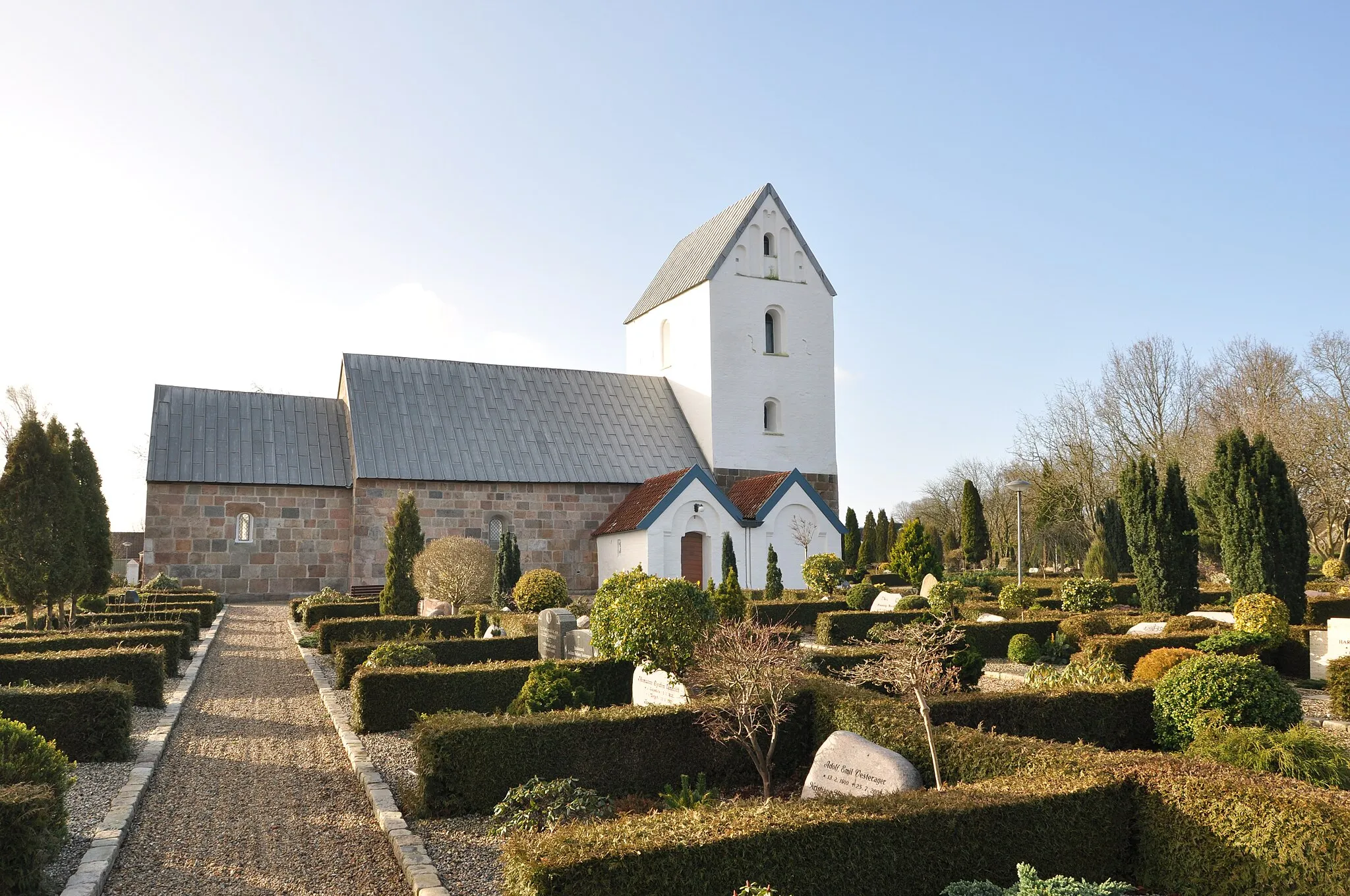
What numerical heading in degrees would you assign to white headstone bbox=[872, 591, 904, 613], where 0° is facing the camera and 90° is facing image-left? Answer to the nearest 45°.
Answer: approximately 0°

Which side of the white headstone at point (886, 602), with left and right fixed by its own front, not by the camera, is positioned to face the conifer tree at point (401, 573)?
right

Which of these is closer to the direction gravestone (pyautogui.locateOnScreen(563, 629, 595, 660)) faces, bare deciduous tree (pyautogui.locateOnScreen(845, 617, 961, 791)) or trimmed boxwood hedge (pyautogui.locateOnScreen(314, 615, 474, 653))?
the bare deciduous tree

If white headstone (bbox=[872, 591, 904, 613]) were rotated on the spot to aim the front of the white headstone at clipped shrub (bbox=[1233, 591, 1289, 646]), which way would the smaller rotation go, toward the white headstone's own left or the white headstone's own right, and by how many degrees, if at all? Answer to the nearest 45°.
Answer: approximately 45° to the white headstone's own left

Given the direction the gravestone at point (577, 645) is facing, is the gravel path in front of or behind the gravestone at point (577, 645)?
in front

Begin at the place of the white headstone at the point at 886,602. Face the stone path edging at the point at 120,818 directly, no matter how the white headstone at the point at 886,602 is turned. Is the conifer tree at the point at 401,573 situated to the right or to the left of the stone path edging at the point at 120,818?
right

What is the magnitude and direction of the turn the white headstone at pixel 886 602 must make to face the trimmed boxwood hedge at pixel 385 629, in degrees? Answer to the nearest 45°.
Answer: approximately 45° to its right

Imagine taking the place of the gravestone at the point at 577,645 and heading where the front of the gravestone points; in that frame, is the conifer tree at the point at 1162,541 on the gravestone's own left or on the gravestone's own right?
on the gravestone's own left

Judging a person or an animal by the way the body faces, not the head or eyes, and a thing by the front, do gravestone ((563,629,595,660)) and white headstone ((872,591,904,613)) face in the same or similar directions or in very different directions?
same or similar directions

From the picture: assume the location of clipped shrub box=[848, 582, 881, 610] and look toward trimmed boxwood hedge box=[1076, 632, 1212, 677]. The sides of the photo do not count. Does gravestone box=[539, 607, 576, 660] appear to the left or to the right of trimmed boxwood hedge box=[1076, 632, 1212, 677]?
right

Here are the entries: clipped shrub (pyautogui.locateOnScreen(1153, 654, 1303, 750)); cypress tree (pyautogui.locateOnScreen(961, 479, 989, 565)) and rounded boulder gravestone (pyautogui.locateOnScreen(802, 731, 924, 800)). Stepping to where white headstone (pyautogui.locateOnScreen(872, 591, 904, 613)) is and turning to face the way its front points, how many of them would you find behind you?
1

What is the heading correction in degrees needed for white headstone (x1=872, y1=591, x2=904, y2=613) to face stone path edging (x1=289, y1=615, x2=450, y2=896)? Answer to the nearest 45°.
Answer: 0° — it already faces it

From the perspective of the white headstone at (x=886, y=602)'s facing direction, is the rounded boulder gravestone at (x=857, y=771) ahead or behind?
ahead

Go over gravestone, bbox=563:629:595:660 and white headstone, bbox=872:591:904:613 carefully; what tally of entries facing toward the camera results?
2

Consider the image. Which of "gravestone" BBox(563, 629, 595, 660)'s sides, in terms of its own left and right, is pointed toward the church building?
back

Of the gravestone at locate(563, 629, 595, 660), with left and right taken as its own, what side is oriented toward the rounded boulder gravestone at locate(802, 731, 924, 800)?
front

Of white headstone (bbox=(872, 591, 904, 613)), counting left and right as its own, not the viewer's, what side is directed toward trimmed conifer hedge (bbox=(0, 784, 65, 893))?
front

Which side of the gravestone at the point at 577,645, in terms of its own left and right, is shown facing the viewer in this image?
front

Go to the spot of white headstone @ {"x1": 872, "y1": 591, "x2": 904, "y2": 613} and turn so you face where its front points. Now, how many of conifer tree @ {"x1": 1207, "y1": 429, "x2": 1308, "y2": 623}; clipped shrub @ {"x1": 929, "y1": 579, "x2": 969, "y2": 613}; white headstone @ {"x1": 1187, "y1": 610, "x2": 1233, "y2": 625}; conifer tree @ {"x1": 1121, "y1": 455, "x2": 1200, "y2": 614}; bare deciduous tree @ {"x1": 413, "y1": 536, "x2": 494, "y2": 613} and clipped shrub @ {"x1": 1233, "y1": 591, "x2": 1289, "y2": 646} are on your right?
1

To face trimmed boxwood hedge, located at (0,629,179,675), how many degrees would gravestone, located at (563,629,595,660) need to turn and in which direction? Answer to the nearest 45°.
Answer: approximately 90° to its right
